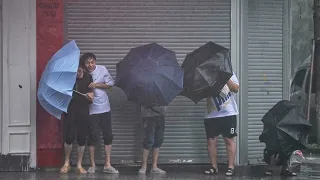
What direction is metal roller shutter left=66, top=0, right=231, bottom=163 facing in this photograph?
toward the camera

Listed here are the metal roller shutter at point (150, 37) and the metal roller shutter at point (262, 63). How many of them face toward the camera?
2

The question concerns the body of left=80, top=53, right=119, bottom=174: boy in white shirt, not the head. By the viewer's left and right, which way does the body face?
facing the viewer and to the left of the viewer

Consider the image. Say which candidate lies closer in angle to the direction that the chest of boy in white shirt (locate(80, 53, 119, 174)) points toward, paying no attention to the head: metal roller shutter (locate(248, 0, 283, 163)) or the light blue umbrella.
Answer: the light blue umbrella

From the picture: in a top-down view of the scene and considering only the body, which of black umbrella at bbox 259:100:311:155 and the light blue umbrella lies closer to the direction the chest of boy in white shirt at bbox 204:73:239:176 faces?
the light blue umbrella

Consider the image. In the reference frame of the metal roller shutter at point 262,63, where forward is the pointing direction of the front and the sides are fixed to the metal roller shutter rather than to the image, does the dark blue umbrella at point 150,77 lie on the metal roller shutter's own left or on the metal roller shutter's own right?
on the metal roller shutter's own right

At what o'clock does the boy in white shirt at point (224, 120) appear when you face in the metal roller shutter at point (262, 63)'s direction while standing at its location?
The boy in white shirt is roughly at 1 o'clock from the metal roller shutter.

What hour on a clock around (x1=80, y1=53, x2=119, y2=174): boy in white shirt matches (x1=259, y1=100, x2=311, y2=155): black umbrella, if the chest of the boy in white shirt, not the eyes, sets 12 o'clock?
The black umbrella is roughly at 8 o'clock from the boy in white shirt.

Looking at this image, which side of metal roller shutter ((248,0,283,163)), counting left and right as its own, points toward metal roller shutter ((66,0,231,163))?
right

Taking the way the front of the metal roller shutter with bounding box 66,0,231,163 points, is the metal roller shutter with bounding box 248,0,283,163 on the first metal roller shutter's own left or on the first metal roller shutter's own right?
on the first metal roller shutter's own left
